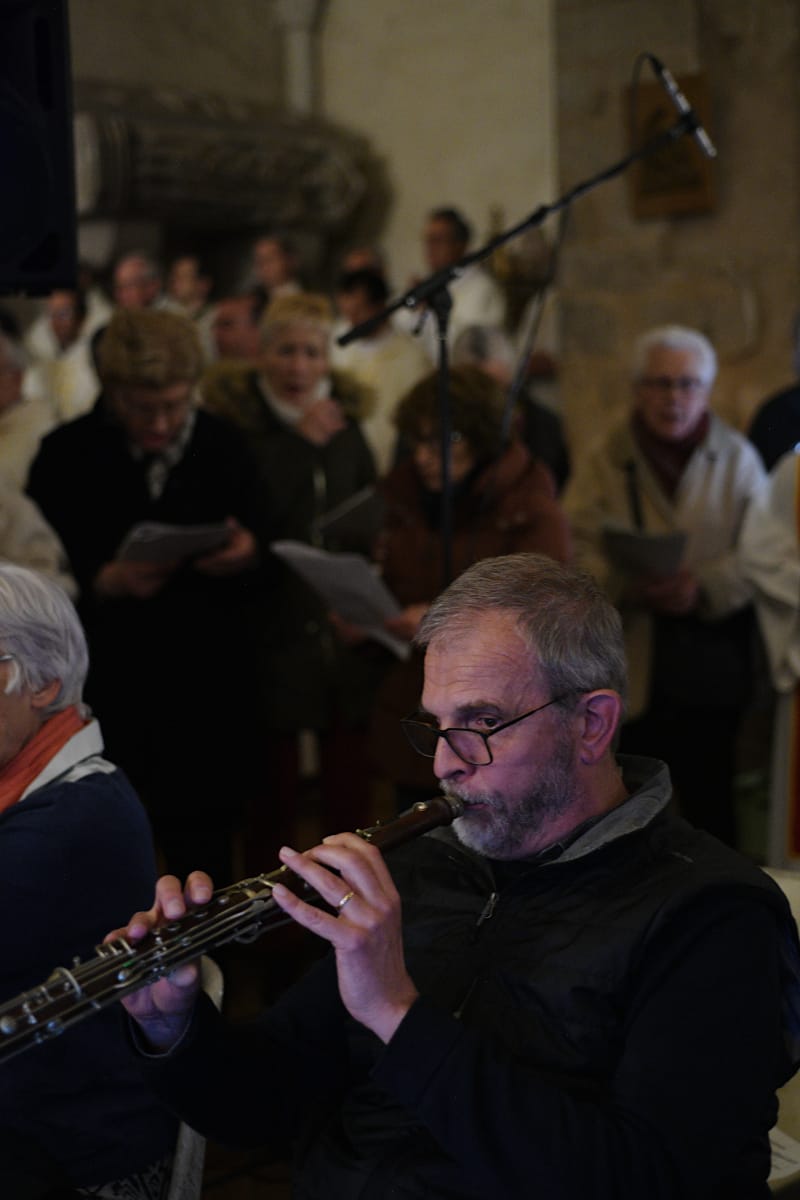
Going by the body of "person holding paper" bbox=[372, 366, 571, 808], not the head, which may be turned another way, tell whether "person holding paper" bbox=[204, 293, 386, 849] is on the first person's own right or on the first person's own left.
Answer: on the first person's own right

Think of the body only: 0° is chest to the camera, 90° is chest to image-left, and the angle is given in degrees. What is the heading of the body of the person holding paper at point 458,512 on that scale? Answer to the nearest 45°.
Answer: approximately 45°

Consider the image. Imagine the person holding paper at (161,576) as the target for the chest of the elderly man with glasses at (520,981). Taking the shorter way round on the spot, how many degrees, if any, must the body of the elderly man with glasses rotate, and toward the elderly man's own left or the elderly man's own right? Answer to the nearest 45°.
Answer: approximately 135° to the elderly man's own right

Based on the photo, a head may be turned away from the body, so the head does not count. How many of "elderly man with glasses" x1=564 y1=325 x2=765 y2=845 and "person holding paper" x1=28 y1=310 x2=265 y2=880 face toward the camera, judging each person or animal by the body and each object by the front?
2

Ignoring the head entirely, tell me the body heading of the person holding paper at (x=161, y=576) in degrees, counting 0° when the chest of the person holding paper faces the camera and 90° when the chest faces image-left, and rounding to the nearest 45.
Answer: approximately 0°

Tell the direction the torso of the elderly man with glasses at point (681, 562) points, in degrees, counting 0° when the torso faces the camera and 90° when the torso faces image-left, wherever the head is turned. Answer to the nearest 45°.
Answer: approximately 0°
